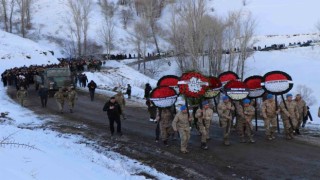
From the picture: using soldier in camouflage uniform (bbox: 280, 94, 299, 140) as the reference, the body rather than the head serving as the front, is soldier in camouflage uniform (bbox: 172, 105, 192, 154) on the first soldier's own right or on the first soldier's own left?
on the first soldier's own right

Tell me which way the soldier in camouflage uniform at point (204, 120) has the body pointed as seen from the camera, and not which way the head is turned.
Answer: toward the camera

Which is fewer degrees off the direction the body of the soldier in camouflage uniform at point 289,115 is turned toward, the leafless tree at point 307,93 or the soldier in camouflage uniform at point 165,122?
the soldier in camouflage uniform

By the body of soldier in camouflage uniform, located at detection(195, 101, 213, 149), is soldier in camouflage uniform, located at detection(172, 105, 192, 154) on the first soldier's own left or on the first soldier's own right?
on the first soldier's own right

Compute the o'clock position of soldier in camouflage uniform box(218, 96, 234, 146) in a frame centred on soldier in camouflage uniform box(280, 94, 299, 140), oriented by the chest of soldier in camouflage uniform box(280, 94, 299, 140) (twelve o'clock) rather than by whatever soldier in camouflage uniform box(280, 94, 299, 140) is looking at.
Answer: soldier in camouflage uniform box(218, 96, 234, 146) is roughly at 2 o'clock from soldier in camouflage uniform box(280, 94, 299, 140).

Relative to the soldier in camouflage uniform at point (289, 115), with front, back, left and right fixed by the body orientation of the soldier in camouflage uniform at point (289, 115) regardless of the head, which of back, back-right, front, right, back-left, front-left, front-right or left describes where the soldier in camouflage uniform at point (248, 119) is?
front-right

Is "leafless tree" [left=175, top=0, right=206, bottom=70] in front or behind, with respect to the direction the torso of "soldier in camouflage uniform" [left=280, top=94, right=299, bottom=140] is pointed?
behind

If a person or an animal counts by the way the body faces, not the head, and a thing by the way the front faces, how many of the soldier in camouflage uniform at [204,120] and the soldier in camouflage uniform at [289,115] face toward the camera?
2

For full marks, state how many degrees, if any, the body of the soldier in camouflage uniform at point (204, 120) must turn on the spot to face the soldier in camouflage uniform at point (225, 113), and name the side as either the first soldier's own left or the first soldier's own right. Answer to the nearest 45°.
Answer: approximately 135° to the first soldier's own left

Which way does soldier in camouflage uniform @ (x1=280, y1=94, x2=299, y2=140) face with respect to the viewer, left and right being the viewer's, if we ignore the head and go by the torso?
facing the viewer

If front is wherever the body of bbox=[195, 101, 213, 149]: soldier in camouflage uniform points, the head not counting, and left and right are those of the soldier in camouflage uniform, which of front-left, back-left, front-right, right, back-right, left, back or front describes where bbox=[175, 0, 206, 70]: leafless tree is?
back
